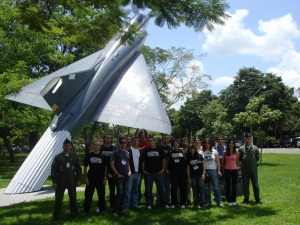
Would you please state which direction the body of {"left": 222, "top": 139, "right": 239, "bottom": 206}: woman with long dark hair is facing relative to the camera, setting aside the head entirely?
toward the camera

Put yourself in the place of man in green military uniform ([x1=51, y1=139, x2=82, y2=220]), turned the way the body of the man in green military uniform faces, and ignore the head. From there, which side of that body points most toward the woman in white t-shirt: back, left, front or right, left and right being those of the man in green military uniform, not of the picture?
left

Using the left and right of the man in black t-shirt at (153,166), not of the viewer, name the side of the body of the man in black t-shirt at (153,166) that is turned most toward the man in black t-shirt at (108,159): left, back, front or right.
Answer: right

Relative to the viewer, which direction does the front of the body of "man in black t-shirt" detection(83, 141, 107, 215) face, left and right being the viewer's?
facing the viewer

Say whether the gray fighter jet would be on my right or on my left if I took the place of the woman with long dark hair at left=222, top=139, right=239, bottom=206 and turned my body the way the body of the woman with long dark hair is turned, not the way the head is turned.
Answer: on my right

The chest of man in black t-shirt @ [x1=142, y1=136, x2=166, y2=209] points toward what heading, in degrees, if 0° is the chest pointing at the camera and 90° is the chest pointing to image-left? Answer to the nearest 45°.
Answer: approximately 0°

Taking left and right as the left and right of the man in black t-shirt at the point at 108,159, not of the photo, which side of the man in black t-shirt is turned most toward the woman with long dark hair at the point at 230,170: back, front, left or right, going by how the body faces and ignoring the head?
left

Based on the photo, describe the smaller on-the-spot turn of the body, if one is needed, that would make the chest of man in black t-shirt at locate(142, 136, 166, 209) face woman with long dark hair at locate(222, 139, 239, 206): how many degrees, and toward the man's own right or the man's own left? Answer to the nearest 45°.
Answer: approximately 90° to the man's own left

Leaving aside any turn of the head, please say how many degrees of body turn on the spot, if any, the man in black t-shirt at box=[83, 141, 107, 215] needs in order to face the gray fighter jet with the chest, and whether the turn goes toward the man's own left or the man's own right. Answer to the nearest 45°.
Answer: approximately 180°

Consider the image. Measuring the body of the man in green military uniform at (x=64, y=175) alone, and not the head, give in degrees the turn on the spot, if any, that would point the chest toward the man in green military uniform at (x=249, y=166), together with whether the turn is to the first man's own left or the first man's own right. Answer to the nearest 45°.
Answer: approximately 90° to the first man's own left

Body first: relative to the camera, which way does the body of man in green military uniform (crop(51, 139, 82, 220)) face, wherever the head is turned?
toward the camera

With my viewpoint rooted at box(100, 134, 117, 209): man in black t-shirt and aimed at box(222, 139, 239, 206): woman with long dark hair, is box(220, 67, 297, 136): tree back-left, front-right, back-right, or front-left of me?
front-left
